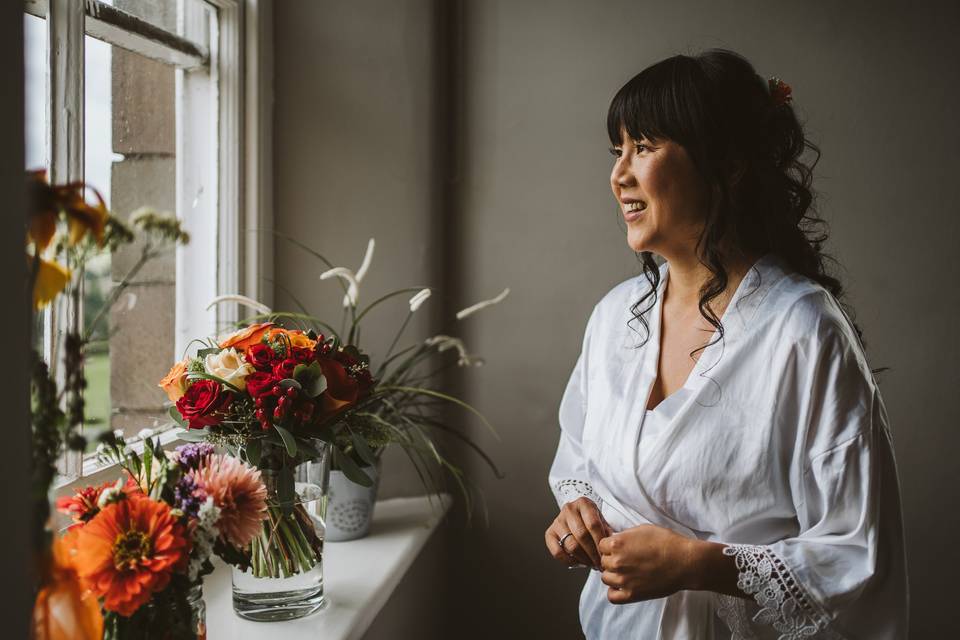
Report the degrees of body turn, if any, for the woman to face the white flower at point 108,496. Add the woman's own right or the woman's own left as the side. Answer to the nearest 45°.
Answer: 0° — they already face it

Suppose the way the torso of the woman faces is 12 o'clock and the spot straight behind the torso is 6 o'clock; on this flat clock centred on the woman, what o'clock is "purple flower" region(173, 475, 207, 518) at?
The purple flower is roughly at 12 o'clock from the woman.

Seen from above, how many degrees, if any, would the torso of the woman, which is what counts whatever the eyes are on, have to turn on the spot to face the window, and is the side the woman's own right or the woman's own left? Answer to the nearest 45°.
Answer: approximately 45° to the woman's own right

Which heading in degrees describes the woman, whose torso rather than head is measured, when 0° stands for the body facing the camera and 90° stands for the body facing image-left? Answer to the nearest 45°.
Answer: approximately 45°

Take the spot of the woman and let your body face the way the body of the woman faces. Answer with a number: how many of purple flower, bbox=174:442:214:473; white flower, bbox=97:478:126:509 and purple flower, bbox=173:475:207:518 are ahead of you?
3

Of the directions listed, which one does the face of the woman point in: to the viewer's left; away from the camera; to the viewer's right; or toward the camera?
to the viewer's left

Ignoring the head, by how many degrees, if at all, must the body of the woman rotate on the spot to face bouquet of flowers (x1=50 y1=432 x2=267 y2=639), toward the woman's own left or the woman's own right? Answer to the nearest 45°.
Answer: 0° — they already face it
